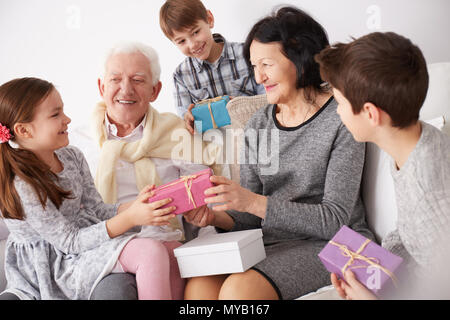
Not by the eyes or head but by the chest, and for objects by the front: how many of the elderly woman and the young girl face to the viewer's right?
1

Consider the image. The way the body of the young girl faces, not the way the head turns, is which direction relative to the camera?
to the viewer's right

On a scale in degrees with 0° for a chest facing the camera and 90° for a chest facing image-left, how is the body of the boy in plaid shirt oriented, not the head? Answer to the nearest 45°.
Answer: approximately 0°

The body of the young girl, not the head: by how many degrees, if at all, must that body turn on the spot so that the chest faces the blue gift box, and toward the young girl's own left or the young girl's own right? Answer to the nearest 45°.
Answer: approximately 45° to the young girl's own left

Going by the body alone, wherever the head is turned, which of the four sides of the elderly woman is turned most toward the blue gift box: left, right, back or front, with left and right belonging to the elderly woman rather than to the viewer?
right

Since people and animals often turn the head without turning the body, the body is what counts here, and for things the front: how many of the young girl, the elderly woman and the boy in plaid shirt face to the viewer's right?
1

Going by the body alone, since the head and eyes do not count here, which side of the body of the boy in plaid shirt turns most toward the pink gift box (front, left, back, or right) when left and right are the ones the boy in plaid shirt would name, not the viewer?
front

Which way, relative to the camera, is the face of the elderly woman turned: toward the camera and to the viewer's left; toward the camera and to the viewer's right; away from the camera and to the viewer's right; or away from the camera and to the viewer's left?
toward the camera and to the viewer's left

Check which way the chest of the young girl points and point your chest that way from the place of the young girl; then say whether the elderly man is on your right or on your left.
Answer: on your left

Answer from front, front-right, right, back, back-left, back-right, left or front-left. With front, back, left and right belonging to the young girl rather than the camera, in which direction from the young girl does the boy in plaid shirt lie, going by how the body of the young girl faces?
front-left

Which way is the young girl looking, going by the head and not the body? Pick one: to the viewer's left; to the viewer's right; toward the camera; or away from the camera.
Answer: to the viewer's right

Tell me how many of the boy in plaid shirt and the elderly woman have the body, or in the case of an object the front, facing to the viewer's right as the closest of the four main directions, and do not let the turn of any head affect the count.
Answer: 0

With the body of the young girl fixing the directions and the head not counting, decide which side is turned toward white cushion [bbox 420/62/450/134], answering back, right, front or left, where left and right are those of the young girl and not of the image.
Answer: front

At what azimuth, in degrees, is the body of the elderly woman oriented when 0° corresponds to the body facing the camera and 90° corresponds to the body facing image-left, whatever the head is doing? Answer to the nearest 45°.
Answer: approximately 45°
